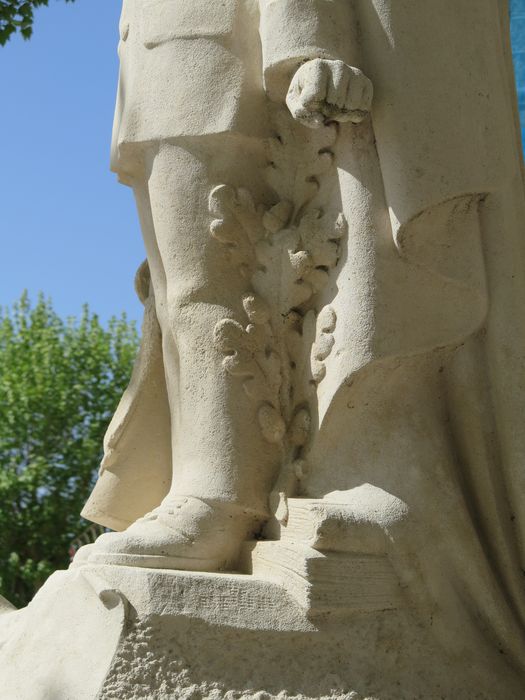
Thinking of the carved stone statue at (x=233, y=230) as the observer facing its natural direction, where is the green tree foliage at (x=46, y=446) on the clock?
The green tree foliage is roughly at 4 o'clock from the carved stone statue.

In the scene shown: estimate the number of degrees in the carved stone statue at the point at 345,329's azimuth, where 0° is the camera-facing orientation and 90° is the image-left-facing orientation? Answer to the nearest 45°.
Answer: approximately 45°

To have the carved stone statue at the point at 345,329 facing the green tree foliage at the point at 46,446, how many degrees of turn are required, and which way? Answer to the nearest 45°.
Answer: approximately 135° to its right
